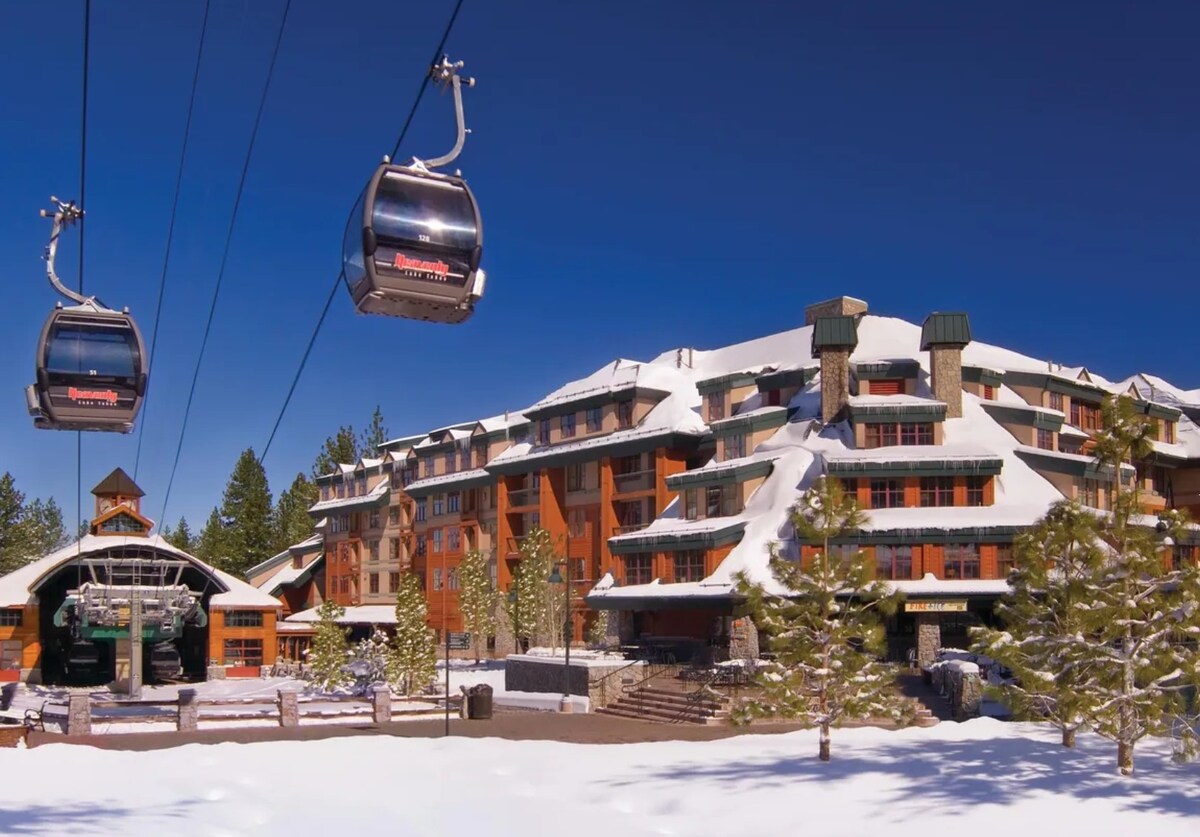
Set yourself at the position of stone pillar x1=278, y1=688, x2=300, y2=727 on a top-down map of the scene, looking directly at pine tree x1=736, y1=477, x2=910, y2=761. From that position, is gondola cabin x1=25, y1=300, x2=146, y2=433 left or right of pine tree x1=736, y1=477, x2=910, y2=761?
right

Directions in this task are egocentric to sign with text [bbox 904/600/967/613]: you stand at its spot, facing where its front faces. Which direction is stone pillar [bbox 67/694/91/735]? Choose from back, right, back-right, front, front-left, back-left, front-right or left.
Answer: front-right

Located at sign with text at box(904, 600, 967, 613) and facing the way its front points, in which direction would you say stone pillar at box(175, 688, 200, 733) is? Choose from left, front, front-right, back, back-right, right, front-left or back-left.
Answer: front-right

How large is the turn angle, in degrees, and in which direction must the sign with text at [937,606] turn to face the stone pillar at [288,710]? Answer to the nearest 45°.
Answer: approximately 45° to its right

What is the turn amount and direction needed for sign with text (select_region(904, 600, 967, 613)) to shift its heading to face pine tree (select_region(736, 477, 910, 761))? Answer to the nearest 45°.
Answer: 0° — it already faces it

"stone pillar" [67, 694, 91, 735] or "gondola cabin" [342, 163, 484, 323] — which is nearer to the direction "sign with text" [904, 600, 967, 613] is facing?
the gondola cabin

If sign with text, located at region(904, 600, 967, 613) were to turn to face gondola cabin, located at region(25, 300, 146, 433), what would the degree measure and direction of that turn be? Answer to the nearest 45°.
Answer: approximately 45° to its right

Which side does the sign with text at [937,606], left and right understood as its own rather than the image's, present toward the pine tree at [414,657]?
right

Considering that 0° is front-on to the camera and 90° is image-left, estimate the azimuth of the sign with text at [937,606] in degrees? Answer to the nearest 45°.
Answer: approximately 0°

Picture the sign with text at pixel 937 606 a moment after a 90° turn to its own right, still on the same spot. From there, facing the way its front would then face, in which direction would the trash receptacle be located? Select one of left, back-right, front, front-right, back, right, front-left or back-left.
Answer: front-left
